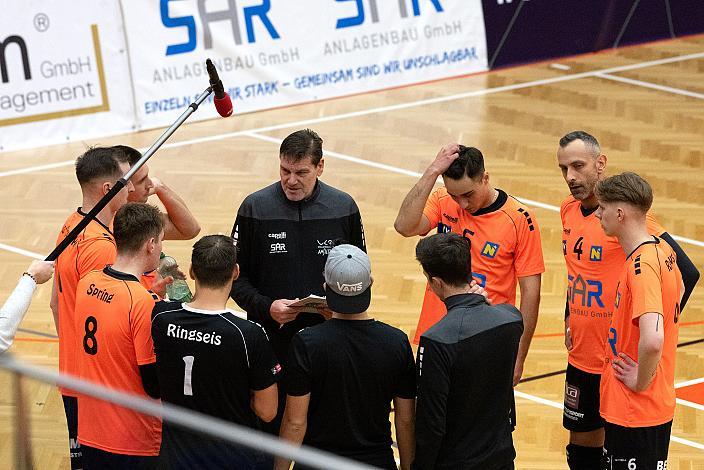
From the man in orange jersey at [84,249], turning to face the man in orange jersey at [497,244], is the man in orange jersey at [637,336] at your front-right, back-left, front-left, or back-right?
front-right

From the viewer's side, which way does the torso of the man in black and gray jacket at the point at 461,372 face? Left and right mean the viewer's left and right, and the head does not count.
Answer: facing away from the viewer and to the left of the viewer

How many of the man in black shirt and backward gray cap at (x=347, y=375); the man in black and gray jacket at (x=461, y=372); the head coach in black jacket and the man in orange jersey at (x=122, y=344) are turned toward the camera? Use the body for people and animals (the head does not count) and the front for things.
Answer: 1

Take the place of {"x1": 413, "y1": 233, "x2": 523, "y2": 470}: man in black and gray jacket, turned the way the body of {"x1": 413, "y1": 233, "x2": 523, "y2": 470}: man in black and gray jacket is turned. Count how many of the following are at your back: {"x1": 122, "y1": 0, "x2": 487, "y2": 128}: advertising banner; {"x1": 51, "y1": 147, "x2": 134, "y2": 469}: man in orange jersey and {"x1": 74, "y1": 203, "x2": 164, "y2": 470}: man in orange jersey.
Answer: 0

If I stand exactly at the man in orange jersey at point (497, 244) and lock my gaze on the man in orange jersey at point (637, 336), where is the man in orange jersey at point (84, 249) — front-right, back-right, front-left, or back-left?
back-right

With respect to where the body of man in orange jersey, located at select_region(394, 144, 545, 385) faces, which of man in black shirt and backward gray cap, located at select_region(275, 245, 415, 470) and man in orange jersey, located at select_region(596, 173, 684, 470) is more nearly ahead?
the man in black shirt and backward gray cap

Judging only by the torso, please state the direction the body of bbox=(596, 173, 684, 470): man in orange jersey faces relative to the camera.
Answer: to the viewer's left

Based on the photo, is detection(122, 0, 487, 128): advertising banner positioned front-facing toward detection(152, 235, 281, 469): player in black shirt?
yes

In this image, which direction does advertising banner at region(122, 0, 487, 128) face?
toward the camera

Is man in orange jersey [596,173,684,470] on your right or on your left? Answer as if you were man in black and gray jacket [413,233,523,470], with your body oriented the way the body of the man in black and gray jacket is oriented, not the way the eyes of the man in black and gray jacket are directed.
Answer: on your right

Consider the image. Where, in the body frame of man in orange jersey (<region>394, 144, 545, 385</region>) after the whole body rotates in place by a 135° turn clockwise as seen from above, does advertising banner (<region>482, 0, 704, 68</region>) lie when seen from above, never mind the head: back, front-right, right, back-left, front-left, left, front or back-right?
front

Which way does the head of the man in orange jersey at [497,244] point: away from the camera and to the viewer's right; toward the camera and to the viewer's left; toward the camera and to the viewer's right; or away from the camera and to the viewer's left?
toward the camera and to the viewer's left

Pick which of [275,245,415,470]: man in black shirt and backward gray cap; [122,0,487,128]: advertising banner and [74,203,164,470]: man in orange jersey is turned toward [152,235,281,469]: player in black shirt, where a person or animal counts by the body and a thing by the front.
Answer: the advertising banner

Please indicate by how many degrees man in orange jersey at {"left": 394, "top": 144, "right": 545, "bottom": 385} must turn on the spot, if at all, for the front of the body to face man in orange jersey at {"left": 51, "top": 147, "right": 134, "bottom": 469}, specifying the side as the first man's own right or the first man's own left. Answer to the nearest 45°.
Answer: approximately 45° to the first man's own right

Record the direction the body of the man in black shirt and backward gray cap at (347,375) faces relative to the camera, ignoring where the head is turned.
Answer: away from the camera

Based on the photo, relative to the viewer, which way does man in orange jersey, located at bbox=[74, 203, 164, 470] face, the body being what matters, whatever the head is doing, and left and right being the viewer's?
facing away from the viewer and to the right of the viewer

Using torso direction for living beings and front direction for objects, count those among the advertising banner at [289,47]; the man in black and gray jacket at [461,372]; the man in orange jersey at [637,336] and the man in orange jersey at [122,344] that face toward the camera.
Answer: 1

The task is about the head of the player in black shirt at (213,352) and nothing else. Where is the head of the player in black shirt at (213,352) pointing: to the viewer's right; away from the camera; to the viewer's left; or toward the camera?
away from the camera

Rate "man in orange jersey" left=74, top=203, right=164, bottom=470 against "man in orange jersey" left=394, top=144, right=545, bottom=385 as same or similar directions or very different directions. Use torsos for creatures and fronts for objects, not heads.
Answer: very different directions

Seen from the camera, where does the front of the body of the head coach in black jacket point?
toward the camera

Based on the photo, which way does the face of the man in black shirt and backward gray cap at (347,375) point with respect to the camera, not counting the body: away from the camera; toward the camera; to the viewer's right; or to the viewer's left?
away from the camera
